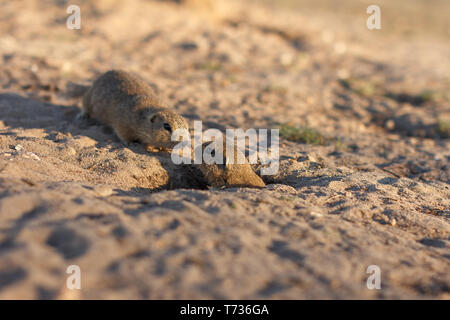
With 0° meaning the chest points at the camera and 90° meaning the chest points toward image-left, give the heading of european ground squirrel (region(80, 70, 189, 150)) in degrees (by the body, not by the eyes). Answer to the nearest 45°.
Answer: approximately 315°
